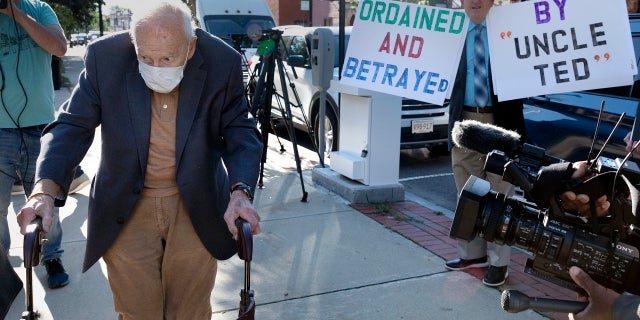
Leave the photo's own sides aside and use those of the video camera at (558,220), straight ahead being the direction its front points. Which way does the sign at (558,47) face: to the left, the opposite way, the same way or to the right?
to the left

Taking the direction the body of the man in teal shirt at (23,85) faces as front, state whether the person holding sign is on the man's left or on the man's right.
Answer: on the man's left

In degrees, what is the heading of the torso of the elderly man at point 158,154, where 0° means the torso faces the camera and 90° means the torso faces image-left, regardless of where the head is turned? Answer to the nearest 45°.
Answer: approximately 0°

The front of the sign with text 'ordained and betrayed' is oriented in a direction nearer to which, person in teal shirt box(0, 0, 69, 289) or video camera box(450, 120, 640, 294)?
the video camera

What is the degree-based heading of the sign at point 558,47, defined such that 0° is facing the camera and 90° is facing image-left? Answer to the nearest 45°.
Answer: approximately 0°

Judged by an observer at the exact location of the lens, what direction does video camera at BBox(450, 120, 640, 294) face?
facing to the left of the viewer

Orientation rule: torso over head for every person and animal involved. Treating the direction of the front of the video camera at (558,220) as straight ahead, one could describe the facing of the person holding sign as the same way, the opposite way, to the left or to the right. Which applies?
to the left
